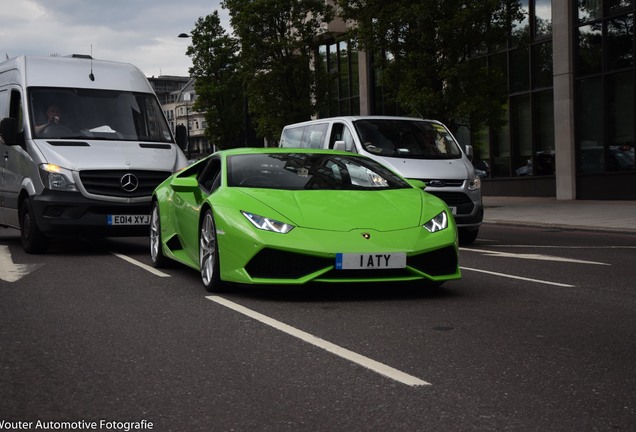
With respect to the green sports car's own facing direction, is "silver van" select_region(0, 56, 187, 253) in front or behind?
behind

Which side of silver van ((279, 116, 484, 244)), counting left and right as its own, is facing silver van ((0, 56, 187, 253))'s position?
right

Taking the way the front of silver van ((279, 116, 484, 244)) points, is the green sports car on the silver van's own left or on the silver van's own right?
on the silver van's own right

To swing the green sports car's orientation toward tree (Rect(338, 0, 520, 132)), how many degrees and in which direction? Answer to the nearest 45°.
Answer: approximately 135° to its left

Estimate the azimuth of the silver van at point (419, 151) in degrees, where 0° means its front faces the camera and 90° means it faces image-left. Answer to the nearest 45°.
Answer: approximately 315°

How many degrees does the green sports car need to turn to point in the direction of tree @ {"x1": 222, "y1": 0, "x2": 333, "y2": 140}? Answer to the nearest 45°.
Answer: approximately 135° to its left
